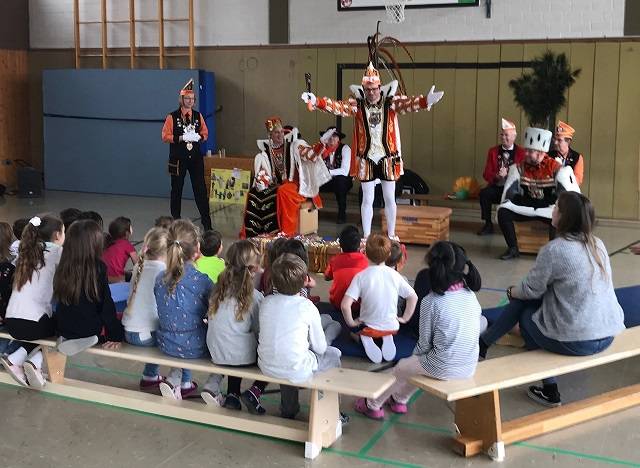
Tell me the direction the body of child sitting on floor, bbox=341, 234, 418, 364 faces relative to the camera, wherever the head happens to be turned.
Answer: away from the camera

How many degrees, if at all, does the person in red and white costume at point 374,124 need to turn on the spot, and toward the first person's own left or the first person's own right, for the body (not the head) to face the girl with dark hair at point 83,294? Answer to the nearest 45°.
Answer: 0° — they already face them

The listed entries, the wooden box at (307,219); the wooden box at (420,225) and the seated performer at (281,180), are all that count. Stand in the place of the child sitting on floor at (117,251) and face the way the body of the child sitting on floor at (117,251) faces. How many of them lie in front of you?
3

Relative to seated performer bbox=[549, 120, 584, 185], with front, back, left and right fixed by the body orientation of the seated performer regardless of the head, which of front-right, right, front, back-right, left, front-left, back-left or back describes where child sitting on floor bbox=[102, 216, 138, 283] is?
front

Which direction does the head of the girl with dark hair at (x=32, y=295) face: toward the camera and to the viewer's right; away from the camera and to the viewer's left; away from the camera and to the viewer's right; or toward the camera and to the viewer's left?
away from the camera and to the viewer's right

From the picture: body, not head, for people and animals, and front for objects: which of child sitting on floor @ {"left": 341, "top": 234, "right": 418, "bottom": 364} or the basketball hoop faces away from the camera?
the child sitting on floor

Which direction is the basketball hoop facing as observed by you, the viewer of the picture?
facing the viewer

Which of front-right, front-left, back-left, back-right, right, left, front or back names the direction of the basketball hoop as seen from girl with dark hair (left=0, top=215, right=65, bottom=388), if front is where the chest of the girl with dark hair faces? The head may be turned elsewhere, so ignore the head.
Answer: front

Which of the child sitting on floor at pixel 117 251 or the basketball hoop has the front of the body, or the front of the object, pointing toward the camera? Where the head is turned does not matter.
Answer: the basketball hoop

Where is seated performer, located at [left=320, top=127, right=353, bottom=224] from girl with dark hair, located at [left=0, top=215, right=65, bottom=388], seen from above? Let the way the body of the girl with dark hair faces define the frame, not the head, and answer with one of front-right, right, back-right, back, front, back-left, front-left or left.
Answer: front

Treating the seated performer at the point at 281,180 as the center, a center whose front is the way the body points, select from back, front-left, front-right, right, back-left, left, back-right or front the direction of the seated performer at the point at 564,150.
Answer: left

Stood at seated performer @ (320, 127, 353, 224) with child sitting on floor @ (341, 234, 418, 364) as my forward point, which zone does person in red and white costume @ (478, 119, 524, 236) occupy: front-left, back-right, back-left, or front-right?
front-left

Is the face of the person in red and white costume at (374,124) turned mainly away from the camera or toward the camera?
toward the camera

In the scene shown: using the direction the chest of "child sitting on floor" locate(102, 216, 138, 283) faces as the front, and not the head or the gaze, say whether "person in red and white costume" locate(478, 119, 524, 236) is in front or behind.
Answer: in front

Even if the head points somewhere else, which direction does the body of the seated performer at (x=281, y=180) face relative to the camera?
toward the camera

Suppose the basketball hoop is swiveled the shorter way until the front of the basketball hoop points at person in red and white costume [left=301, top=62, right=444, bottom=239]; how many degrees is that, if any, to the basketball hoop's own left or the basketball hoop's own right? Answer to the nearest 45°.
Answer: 0° — it already faces them

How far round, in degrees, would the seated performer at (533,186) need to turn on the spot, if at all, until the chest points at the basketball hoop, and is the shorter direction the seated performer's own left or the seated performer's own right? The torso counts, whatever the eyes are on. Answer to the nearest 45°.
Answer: approximately 90° to the seated performer's own right

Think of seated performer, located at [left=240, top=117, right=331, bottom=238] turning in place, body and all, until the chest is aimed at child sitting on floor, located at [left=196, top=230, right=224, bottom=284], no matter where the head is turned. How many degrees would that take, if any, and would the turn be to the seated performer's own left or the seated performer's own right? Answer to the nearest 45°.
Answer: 0° — they already face them

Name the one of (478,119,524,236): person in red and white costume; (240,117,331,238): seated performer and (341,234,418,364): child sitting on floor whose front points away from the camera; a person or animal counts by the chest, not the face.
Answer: the child sitting on floor

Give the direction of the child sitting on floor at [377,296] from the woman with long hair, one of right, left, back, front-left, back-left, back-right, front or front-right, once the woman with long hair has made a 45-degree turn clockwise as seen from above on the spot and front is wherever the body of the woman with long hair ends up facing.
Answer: left
